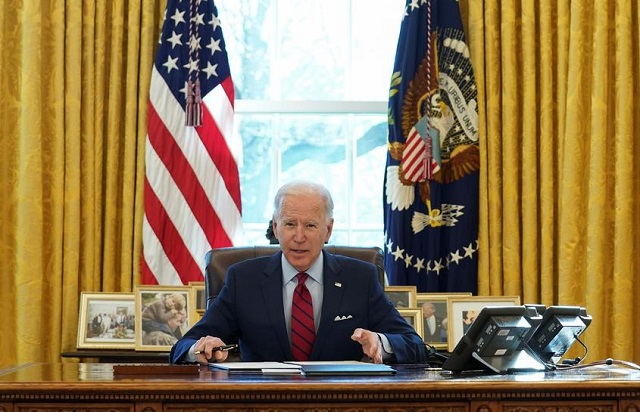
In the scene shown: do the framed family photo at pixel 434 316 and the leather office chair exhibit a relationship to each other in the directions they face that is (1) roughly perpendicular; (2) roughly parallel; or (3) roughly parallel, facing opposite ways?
roughly parallel

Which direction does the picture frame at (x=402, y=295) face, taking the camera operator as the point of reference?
facing the viewer

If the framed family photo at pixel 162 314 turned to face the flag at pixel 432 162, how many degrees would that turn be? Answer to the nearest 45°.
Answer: approximately 90° to its left

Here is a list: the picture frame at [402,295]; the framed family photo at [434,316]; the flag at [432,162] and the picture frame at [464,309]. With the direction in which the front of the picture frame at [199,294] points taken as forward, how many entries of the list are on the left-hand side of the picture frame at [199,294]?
4

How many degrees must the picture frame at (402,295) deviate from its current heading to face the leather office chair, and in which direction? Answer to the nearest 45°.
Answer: approximately 45° to its right

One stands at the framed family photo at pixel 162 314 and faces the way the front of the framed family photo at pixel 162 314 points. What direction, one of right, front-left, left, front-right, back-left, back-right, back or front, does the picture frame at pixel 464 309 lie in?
left

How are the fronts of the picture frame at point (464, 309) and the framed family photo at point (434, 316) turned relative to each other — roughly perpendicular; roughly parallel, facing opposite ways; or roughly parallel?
roughly parallel

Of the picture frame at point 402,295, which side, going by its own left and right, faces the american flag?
right

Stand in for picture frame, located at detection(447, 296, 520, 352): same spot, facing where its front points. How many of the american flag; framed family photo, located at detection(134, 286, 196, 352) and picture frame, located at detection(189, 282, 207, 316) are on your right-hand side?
3

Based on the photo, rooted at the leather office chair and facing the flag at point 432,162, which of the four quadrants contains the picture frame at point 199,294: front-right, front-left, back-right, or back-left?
front-left

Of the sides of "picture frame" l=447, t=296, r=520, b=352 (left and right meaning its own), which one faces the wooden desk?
front

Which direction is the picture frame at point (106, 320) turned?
toward the camera

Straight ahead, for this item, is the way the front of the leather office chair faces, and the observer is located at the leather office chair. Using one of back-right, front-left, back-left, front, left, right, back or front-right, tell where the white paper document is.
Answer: front

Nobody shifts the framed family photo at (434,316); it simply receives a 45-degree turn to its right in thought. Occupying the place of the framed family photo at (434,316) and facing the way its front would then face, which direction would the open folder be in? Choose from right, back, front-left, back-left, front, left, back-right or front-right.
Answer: front-left

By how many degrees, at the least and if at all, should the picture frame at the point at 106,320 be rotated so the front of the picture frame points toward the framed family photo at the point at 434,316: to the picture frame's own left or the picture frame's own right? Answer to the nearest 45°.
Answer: approximately 90° to the picture frame's own left

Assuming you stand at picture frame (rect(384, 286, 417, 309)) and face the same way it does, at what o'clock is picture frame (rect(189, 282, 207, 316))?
picture frame (rect(189, 282, 207, 316)) is roughly at 3 o'clock from picture frame (rect(384, 286, 417, 309)).

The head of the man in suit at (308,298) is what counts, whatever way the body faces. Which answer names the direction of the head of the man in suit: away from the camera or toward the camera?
toward the camera

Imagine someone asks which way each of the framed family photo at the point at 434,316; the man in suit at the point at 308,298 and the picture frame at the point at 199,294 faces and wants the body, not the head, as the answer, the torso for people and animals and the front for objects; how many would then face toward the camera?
3
